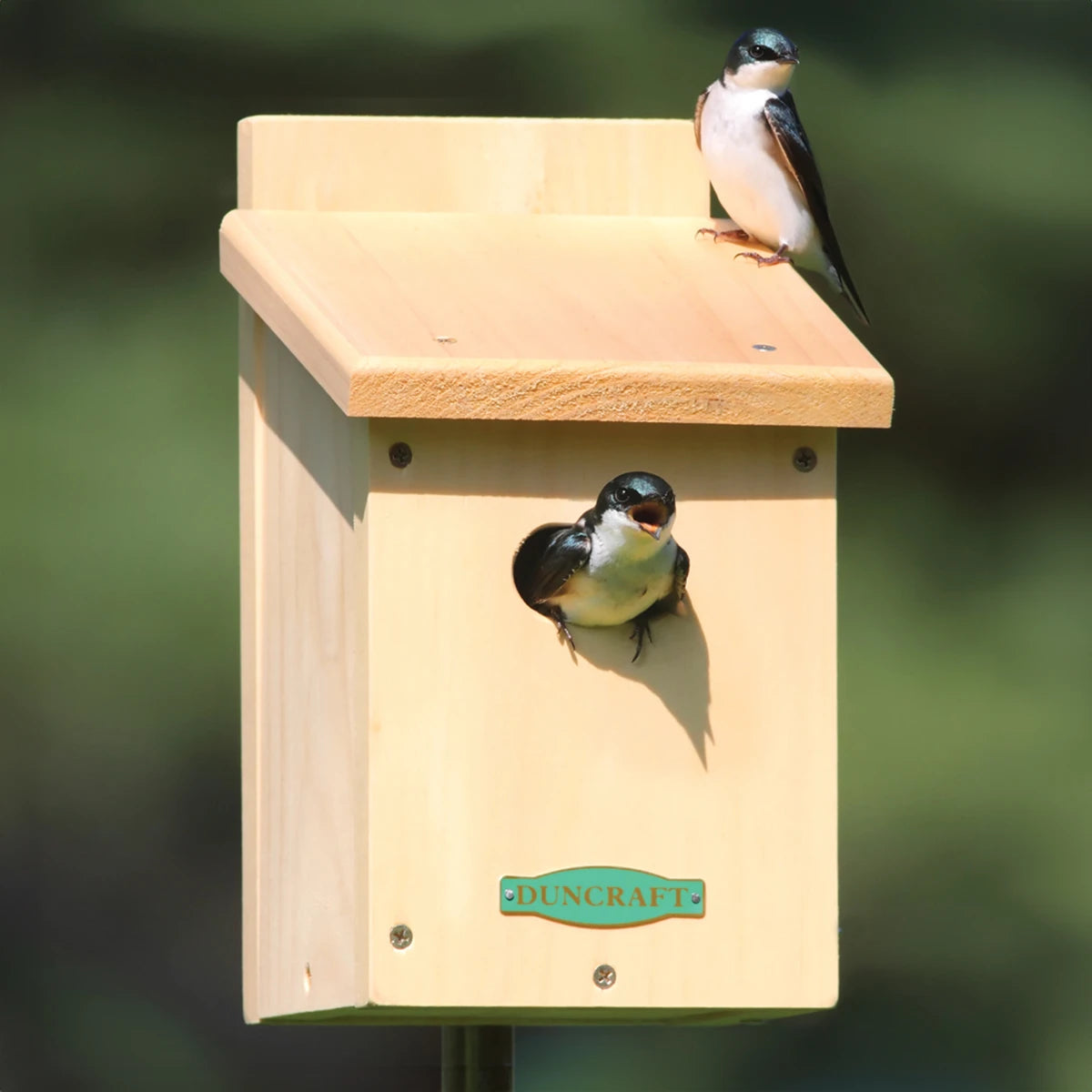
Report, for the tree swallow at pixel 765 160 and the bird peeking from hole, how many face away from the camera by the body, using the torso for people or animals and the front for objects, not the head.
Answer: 0

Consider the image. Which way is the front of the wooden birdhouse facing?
toward the camera

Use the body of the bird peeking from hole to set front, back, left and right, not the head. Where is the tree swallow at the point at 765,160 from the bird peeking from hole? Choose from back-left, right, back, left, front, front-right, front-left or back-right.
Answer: back-left

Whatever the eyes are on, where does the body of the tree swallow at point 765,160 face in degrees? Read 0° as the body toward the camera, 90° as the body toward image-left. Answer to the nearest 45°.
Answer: approximately 45°
